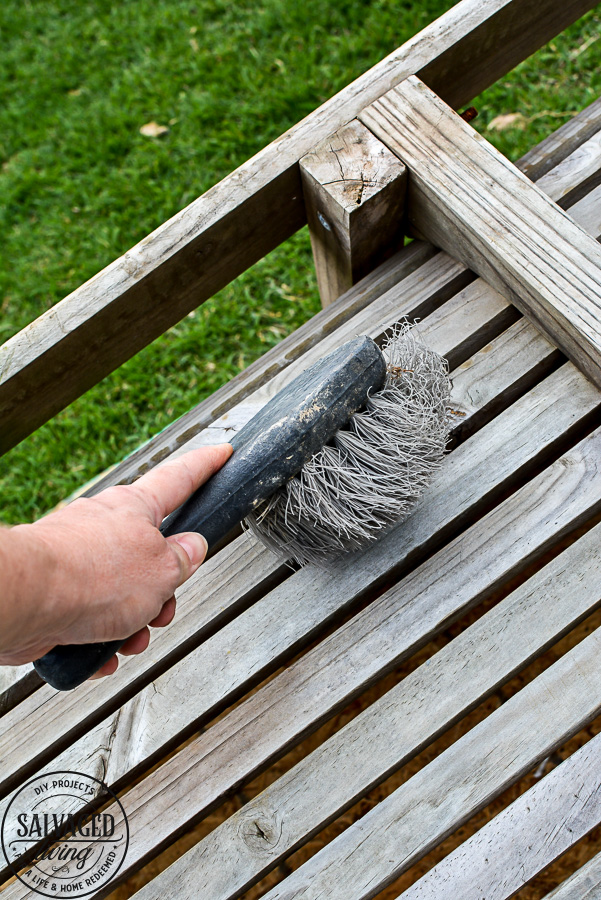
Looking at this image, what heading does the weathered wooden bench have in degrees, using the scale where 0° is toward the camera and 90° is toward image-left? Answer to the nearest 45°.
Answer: approximately 315°
